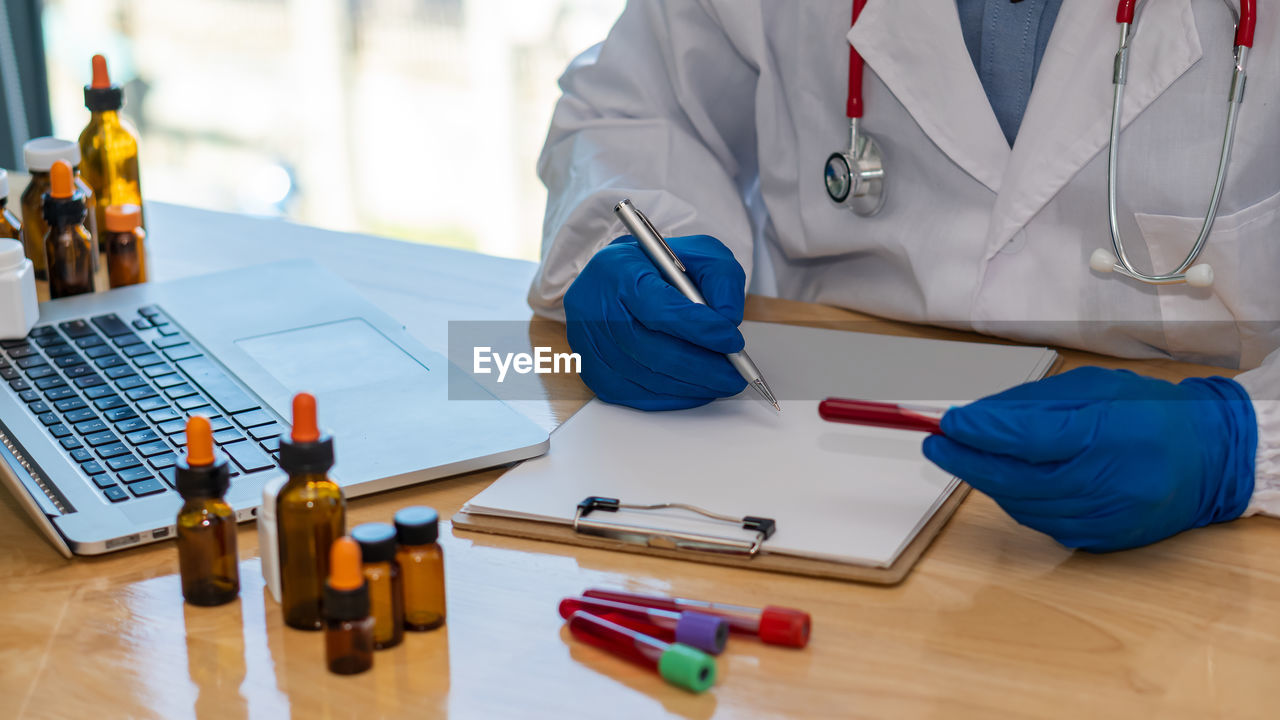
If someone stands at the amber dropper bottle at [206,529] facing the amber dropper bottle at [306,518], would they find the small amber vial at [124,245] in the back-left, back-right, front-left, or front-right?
back-left

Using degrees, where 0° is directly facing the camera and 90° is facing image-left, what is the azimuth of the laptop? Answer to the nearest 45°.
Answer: approximately 225°
